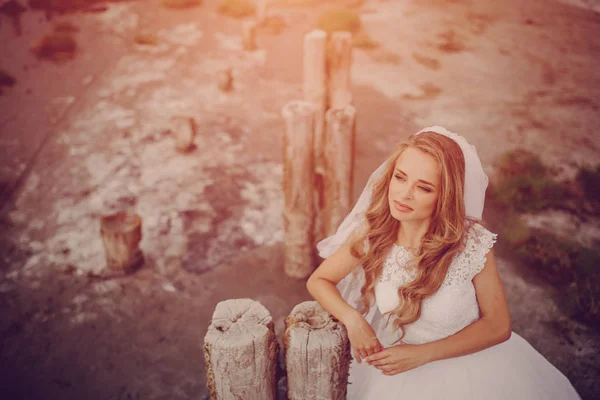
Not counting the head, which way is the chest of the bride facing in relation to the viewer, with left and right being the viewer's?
facing the viewer and to the left of the viewer

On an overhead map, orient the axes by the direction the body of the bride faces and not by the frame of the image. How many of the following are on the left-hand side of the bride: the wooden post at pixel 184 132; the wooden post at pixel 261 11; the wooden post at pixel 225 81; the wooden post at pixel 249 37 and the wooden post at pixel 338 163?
0

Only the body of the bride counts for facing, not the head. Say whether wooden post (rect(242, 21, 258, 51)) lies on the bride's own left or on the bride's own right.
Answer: on the bride's own right

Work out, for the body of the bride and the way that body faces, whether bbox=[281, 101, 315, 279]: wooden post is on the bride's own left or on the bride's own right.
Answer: on the bride's own right

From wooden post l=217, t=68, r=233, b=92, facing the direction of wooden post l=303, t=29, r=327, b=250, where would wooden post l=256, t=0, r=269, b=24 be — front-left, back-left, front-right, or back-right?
back-left

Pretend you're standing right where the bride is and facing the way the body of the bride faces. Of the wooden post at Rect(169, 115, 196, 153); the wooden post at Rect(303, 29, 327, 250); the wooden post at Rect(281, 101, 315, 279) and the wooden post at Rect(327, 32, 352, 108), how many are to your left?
0

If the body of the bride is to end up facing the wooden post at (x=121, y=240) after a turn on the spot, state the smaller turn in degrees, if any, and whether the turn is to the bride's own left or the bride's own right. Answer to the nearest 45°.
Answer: approximately 90° to the bride's own right

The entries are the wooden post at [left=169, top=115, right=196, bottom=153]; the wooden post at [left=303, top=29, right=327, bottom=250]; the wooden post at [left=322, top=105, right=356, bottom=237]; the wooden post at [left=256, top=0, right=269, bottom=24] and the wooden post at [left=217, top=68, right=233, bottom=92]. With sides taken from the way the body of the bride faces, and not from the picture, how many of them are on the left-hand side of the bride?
0

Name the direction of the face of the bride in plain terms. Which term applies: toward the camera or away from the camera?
toward the camera

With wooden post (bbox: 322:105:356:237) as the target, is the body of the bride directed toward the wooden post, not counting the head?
no

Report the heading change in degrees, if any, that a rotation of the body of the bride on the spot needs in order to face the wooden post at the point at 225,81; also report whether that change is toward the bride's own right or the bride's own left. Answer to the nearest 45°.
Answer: approximately 90° to the bride's own right

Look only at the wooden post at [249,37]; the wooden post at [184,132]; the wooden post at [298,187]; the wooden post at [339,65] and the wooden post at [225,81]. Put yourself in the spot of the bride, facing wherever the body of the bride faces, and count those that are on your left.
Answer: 0

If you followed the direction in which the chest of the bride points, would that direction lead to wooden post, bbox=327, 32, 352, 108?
no

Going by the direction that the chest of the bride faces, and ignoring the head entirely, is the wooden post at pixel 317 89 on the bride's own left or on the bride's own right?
on the bride's own right

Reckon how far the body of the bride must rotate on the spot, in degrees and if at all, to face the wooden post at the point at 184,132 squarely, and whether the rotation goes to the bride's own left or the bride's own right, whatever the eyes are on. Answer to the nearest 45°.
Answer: approximately 90° to the bride's own right
